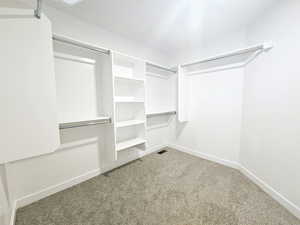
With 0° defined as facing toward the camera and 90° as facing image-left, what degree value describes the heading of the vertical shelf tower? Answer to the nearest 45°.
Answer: approximately 315°
